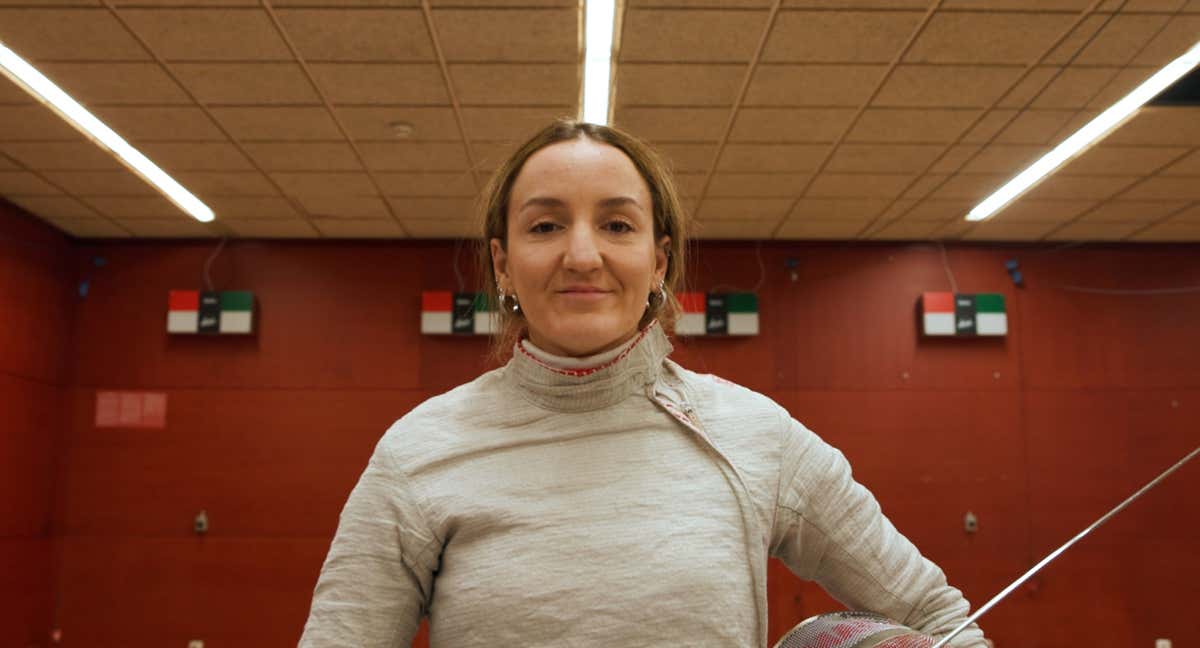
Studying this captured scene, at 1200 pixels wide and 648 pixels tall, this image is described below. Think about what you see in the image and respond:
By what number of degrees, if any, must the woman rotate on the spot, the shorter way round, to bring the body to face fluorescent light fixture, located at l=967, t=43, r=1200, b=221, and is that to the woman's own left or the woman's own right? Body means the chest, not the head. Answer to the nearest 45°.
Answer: approximately 135° to the woman's own left

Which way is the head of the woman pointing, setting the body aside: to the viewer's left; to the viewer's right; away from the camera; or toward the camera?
toward the camera

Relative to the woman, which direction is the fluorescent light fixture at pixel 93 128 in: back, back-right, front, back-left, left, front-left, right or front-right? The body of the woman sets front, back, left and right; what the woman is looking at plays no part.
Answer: back-right

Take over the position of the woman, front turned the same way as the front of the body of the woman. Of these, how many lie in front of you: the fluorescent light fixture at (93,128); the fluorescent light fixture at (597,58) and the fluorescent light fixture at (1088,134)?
0

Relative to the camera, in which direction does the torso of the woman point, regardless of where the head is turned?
toward the camera

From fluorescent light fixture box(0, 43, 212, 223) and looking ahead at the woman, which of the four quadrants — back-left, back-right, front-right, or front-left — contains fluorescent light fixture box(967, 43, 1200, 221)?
front-left

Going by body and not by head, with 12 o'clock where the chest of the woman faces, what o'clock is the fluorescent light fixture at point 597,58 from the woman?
The fluorescent light fixture is roughly at 6 o'clock from the woman.
